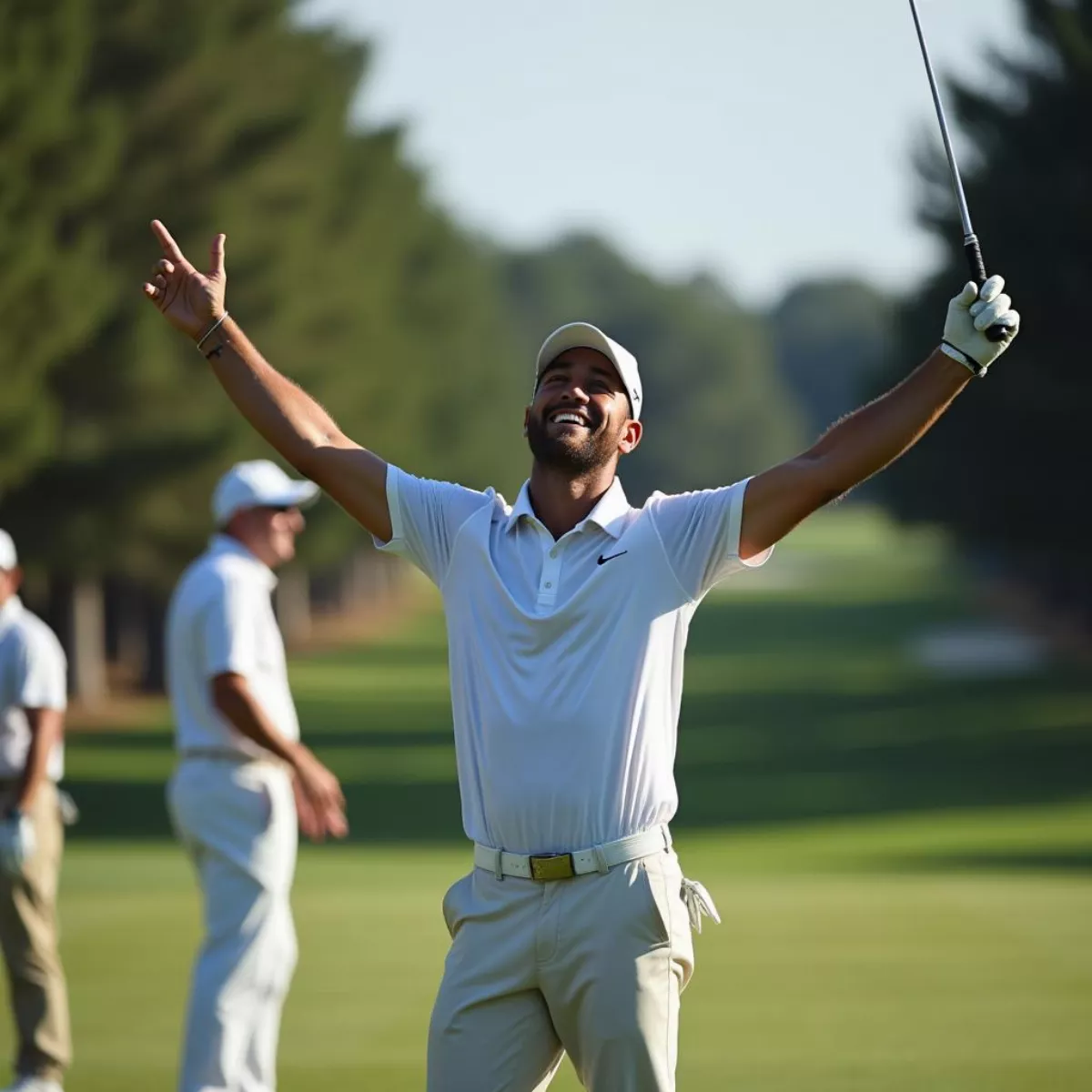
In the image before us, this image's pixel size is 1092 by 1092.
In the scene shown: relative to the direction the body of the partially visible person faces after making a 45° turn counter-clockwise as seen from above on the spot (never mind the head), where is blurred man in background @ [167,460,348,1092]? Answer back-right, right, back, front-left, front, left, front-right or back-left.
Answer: front-left

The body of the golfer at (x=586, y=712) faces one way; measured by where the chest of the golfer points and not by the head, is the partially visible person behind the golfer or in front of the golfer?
behind

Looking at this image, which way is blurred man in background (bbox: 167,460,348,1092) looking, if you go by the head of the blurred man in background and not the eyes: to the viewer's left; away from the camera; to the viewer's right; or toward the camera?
to the viewer's right

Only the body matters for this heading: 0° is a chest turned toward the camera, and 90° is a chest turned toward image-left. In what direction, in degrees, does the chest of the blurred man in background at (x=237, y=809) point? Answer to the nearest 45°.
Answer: approximately 270°

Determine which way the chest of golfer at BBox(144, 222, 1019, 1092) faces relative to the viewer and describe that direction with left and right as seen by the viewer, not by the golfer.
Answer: facing the viewer

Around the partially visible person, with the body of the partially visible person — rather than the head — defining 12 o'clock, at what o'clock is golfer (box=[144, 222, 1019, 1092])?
The golfer is roughly at 10 o'clock from the partially visible person.

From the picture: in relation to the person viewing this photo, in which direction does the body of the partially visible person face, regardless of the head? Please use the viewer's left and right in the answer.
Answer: facing the viewer and to the left of the viewer

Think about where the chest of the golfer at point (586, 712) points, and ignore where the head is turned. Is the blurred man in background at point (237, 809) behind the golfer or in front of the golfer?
behind
